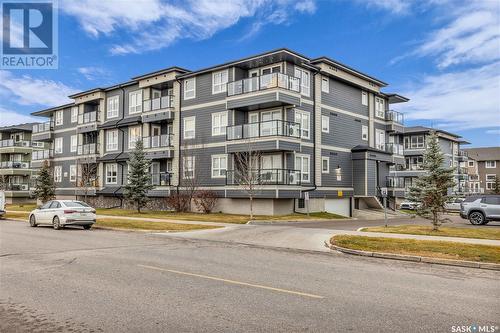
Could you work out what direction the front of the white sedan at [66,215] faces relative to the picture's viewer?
facing away from the viewer and to the left of the viewer

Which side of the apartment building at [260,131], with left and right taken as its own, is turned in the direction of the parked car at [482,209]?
left

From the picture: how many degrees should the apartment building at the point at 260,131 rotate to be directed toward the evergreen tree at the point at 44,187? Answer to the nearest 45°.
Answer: approximately 90° to its right

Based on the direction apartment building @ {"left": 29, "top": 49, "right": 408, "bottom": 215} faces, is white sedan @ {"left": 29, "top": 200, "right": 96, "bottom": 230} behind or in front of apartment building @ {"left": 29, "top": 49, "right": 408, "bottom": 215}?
in front

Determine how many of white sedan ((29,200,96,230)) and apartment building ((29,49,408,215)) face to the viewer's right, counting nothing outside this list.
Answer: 0

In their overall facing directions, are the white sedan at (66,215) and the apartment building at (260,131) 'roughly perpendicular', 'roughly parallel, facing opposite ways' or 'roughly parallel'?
roughly perpendicular

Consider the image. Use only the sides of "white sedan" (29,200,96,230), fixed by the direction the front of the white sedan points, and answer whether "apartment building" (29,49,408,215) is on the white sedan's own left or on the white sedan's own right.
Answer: on the white sedan's own right

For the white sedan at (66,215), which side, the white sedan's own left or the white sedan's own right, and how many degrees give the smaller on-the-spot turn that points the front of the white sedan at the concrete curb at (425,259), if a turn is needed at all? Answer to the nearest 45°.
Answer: approximately 180°

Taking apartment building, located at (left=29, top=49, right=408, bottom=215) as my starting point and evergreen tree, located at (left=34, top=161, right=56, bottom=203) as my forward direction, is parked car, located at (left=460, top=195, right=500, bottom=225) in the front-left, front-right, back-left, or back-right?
back-left

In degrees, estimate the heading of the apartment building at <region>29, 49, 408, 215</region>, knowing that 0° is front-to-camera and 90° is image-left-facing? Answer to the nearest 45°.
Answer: approximately 45°

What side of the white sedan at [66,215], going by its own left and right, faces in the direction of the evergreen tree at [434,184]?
back

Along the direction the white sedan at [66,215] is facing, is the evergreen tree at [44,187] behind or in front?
in front
